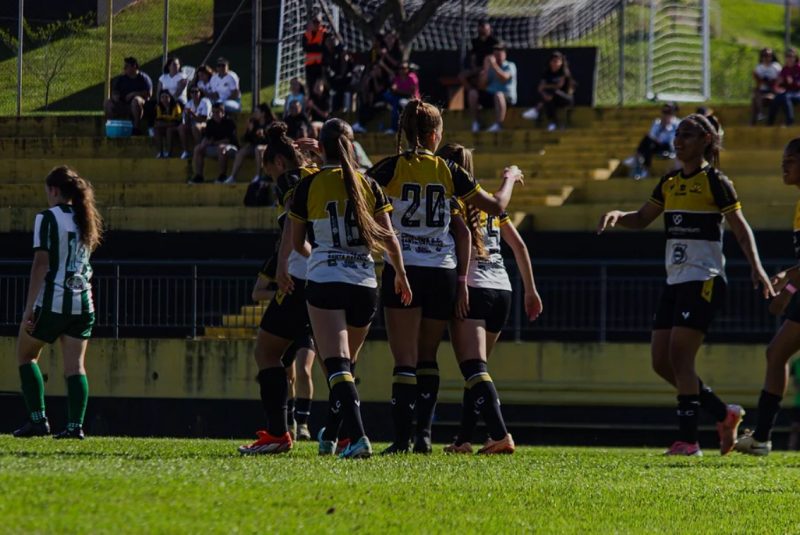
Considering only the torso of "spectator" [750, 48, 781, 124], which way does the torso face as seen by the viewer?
toward the camera

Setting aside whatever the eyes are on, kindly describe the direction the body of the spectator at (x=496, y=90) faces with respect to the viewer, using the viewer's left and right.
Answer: facing the viewer and to the left of the viewer

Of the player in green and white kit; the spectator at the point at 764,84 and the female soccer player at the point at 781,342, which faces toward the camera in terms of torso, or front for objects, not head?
the spectator

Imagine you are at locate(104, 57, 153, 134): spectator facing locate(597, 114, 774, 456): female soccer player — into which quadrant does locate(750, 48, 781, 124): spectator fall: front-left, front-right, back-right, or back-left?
front-left

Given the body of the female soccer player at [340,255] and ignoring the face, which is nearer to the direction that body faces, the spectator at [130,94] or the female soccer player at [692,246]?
the spectator

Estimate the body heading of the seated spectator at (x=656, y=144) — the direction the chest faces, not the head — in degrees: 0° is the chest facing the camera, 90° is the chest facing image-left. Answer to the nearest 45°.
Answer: approximately 45°

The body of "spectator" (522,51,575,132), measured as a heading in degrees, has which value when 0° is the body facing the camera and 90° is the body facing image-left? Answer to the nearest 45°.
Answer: approximately 45°

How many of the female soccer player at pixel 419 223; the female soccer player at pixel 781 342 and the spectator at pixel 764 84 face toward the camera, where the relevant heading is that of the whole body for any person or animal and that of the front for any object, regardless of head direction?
1

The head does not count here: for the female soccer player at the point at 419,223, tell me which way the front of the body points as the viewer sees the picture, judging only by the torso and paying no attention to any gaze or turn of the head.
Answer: away from the camera

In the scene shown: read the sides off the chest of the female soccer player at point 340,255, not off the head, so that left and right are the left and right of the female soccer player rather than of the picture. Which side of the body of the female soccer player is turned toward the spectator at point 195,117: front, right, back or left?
front

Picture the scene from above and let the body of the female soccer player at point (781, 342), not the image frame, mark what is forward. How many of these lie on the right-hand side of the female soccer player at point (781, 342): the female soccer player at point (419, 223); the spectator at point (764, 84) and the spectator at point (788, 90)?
2

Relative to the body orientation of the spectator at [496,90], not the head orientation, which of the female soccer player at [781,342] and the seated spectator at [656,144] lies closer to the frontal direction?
the female soccer player

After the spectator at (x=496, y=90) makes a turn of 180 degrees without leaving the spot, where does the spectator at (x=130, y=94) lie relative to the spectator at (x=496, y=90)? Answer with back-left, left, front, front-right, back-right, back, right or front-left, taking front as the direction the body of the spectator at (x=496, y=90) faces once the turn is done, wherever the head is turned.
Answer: back-left

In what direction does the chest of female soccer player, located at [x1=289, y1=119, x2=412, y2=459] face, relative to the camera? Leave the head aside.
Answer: away from the camera

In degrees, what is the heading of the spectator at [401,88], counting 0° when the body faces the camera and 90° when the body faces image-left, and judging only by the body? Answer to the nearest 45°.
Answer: approximately 45°

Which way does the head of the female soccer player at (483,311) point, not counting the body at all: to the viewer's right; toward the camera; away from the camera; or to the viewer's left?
away from the camera
